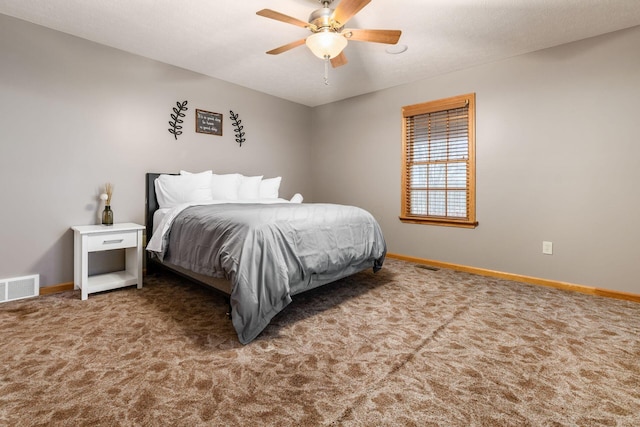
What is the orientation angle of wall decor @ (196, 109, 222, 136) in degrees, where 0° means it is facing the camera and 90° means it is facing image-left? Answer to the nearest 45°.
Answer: approximately 315°

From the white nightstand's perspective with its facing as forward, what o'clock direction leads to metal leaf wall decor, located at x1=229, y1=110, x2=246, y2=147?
The metal leaf wall decor is roughly at 8 o'clock from the white nightstand.

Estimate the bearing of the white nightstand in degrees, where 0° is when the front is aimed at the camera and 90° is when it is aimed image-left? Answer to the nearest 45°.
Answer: approximately 0°

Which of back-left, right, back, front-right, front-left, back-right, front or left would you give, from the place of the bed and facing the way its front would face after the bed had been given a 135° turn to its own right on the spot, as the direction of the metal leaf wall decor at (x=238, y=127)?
right

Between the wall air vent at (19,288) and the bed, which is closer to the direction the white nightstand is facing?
the bed
